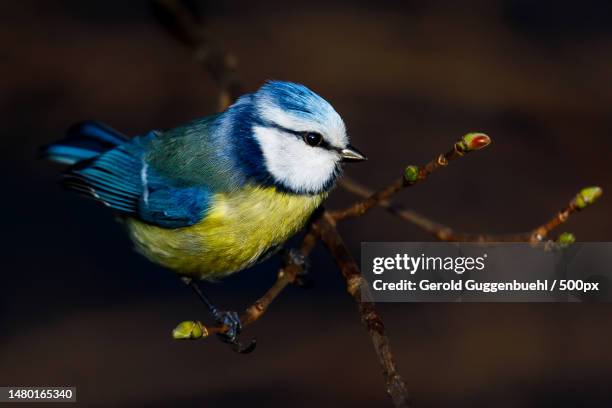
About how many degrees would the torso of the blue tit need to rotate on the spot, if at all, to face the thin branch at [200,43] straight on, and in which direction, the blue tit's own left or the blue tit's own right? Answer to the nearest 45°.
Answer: approximately 90° to the blue tit's own left

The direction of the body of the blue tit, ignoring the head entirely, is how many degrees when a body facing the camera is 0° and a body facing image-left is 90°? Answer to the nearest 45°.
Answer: approximately 270°

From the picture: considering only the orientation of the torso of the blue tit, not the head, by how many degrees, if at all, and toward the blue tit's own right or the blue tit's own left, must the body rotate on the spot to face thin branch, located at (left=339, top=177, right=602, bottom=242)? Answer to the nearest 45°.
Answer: approximately 45° to the blue tit's own left

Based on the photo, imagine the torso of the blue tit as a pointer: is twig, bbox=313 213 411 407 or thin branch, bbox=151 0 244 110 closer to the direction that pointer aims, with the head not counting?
the twig
